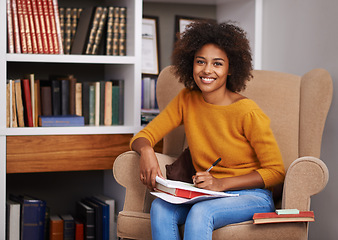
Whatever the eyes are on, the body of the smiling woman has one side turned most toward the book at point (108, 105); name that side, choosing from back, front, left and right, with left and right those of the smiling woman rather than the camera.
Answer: right

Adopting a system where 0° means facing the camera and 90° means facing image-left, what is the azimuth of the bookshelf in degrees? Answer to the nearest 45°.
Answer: approximately 0°

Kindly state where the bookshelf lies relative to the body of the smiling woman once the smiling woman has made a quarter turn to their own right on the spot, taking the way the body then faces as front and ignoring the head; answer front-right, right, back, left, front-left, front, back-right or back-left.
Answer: front

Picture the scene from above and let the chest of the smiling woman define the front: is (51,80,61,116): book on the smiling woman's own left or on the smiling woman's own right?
on the smiling woman's own right

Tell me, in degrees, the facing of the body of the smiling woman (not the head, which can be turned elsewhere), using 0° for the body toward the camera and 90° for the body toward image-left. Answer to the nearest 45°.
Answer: approximately 45°

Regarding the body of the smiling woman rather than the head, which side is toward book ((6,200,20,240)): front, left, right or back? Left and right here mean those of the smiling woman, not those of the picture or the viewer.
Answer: right

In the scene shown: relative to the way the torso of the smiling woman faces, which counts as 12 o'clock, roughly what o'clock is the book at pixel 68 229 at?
The book is roughly at 3 o'clock from the smiling woman.

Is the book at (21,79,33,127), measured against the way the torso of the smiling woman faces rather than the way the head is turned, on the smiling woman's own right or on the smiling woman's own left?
on the smiling woman's own right
